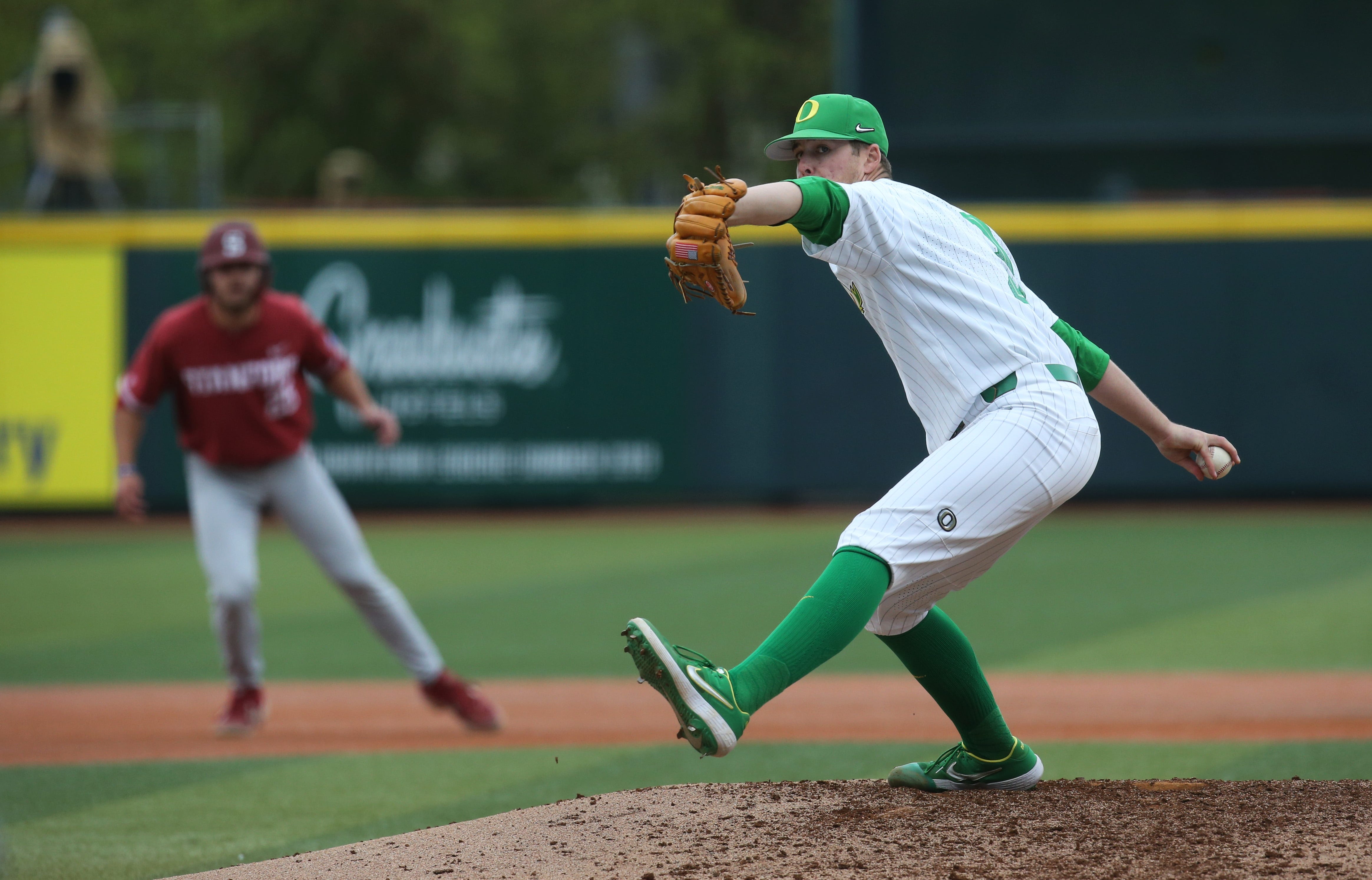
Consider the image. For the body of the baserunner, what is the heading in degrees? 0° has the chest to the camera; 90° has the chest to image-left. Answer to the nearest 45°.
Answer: approximately 0°

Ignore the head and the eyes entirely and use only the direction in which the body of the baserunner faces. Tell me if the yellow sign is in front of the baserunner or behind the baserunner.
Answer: behind

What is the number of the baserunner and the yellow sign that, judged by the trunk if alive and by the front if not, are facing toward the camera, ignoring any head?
2

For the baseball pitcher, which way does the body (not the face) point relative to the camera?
to the viewer's left

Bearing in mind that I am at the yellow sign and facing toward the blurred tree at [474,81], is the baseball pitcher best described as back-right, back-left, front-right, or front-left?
back-right

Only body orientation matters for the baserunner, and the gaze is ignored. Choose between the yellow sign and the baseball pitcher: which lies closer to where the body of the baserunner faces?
the baseball pitcher

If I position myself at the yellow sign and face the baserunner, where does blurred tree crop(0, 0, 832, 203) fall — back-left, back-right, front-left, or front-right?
back-left

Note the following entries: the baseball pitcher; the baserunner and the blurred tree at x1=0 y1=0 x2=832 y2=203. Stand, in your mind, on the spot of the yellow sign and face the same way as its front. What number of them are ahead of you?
2

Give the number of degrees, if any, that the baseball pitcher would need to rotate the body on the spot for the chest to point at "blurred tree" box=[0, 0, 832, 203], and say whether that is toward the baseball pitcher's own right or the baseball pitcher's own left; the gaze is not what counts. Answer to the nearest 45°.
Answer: approximately 90° to the baseball pitcher's own right
